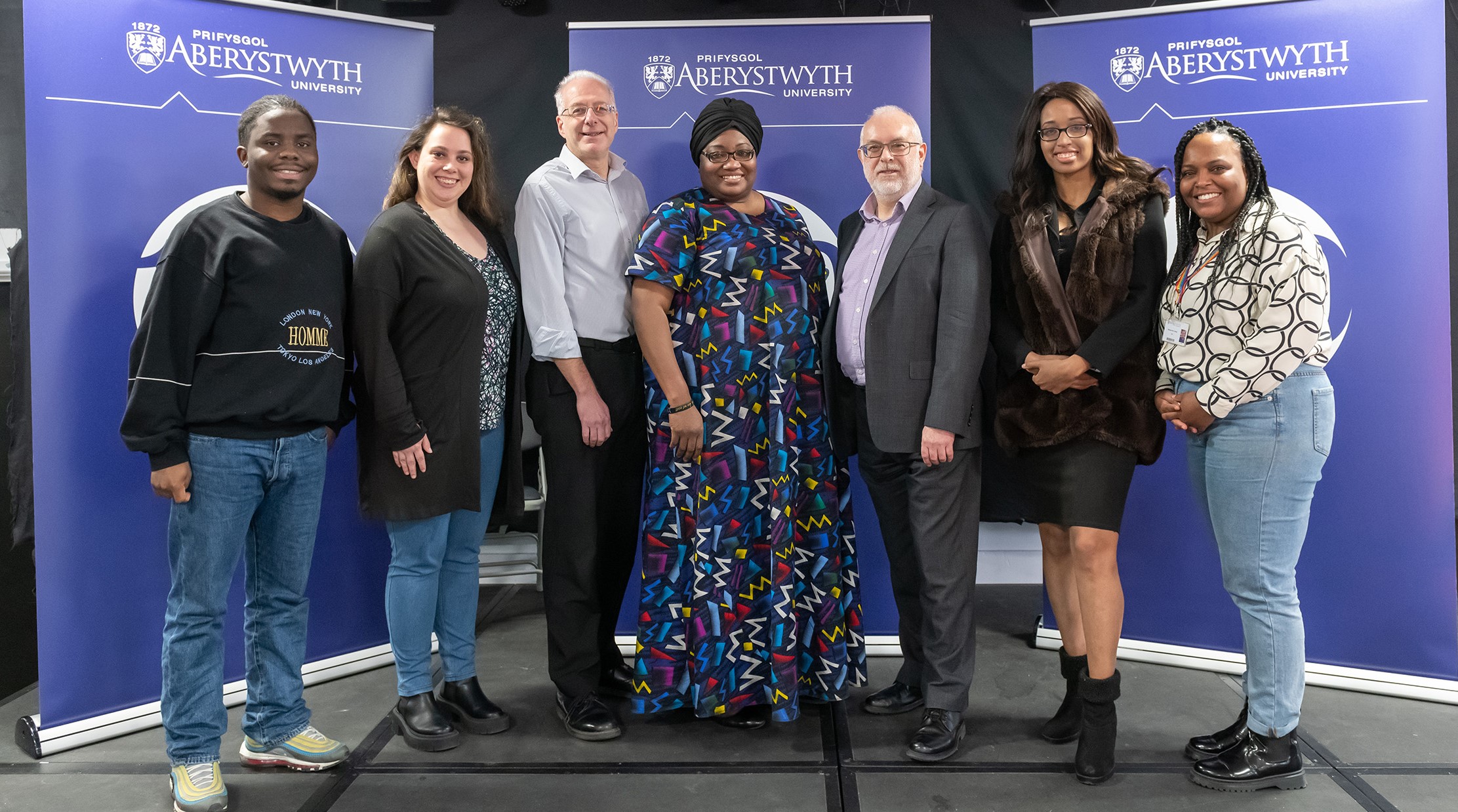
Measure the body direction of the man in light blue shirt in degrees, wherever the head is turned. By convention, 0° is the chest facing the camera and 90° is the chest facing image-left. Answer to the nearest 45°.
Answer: approximately 315°

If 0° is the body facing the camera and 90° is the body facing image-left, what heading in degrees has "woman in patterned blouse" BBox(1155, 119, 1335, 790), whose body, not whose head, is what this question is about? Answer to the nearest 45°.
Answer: approximately 45°

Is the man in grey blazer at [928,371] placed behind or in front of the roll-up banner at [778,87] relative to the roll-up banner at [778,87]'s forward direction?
in front

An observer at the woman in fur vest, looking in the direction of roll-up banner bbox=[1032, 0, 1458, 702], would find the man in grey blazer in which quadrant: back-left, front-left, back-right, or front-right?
back-left

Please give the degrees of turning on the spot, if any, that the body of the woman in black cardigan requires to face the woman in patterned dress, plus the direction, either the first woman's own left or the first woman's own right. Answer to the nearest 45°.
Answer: approximately 45° to the first woman's own left

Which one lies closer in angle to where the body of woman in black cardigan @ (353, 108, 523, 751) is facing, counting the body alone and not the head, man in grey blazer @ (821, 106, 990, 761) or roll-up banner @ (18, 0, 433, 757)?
the man in grey blazer

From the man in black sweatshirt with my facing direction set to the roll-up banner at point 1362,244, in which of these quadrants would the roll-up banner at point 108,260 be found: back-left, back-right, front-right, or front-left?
back-left

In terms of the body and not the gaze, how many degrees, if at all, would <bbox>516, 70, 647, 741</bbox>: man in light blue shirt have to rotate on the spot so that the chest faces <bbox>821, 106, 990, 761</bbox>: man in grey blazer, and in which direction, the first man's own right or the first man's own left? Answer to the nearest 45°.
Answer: approximately 45° to the first man's own left

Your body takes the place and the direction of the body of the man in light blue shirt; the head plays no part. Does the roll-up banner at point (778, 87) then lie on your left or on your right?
on your left

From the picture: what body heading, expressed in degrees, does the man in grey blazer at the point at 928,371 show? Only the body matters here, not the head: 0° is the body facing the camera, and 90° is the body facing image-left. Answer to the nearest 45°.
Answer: approximately 45°
